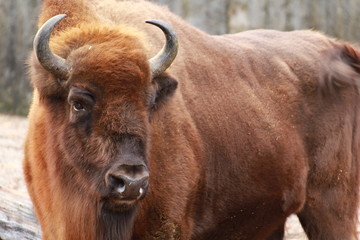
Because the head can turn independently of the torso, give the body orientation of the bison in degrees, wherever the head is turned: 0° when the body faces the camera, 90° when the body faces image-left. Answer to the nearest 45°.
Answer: approximately 45°

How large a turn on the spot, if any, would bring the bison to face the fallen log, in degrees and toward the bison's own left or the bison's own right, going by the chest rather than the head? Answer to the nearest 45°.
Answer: approximately 45° to the bison's own right
